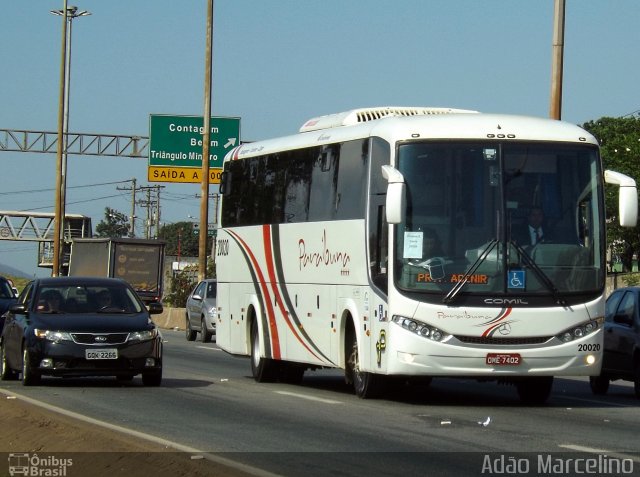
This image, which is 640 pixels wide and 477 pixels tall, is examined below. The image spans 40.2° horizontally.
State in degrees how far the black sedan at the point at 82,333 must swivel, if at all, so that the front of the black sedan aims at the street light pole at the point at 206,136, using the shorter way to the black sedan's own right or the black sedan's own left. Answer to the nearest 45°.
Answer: approximately 180°

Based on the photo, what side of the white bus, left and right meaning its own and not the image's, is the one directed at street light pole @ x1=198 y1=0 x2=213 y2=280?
back

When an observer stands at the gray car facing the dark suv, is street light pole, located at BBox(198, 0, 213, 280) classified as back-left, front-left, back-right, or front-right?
back-left

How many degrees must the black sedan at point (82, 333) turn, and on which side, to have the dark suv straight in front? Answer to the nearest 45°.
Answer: approximately 90° to its left

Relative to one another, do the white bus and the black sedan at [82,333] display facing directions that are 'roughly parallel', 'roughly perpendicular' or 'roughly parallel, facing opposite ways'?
roughly parallel

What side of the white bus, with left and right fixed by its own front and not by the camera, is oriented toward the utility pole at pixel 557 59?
back

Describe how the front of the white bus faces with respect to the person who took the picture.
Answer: facing the viewer

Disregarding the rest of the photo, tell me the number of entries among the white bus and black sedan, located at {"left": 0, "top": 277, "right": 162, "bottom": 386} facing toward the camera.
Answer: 2

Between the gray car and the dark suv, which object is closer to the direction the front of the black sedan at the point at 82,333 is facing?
the dark suv

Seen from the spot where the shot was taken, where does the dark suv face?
facing the viewer and to the right of the viewer

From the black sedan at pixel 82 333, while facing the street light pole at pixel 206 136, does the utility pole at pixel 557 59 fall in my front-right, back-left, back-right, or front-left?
front-right

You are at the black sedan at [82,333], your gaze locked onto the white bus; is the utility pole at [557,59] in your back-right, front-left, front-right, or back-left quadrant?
front-left
